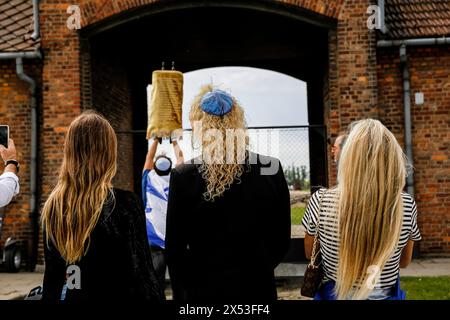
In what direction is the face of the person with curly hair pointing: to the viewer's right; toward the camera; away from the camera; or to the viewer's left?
away from the camera

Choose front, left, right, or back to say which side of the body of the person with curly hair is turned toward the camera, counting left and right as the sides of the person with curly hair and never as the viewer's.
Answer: back
